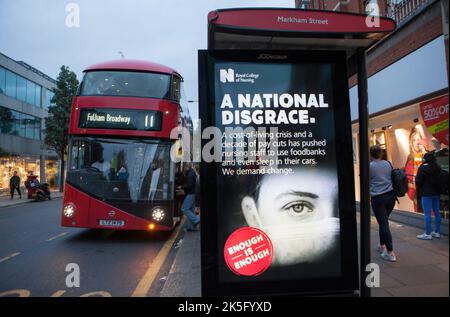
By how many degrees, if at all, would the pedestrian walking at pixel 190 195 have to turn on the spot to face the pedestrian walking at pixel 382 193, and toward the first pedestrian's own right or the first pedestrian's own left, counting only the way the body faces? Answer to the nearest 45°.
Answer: approximately 135° to the first pedestrian's own left

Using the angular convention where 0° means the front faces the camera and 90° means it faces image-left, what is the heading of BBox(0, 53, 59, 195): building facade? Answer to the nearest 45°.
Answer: approximately 315°

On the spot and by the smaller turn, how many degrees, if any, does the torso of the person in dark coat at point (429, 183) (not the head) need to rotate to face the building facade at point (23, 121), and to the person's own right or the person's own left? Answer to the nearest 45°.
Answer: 0° — they already face it

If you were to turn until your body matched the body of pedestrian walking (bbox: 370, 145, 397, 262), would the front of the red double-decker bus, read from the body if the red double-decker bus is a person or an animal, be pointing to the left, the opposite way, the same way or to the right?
the opposite way

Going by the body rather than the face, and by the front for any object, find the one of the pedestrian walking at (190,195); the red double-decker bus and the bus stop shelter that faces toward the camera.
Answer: the red double-decker bus

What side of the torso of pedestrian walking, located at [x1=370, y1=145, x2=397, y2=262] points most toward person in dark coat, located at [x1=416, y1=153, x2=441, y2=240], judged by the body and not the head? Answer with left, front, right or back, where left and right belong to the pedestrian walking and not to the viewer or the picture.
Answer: right

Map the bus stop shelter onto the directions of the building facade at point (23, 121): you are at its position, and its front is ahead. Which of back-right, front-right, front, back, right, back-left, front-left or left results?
front-right

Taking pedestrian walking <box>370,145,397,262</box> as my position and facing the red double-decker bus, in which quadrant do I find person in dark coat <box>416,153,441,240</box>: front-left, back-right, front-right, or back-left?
front-right
